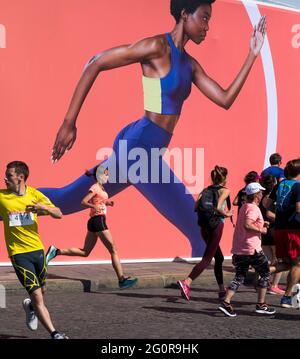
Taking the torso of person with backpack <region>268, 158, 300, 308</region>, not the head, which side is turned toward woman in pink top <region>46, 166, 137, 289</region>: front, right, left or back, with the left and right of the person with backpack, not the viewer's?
left

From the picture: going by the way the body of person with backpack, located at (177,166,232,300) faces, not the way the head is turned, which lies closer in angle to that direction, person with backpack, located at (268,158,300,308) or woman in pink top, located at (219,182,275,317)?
the person with backpack

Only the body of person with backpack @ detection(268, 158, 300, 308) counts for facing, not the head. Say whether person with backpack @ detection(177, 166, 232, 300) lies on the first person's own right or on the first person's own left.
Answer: on the first person's own left

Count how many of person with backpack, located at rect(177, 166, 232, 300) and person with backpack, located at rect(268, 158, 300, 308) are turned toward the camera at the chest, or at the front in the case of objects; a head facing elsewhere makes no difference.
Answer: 0

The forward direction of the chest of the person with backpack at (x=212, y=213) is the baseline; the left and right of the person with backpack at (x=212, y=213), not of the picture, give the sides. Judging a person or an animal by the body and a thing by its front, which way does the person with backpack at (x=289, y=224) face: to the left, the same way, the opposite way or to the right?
the same way

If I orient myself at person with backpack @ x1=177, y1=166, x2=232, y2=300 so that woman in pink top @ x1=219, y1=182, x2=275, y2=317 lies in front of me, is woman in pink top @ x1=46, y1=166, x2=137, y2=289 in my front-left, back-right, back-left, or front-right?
back-right

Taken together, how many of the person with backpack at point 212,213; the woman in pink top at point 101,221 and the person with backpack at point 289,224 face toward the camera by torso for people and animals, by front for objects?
0

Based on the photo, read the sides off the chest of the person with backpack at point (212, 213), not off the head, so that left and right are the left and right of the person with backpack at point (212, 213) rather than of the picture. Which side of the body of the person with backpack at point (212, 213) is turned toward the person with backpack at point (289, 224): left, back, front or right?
right

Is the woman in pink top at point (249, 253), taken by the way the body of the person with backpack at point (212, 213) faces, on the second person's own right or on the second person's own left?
on the second person's own right
